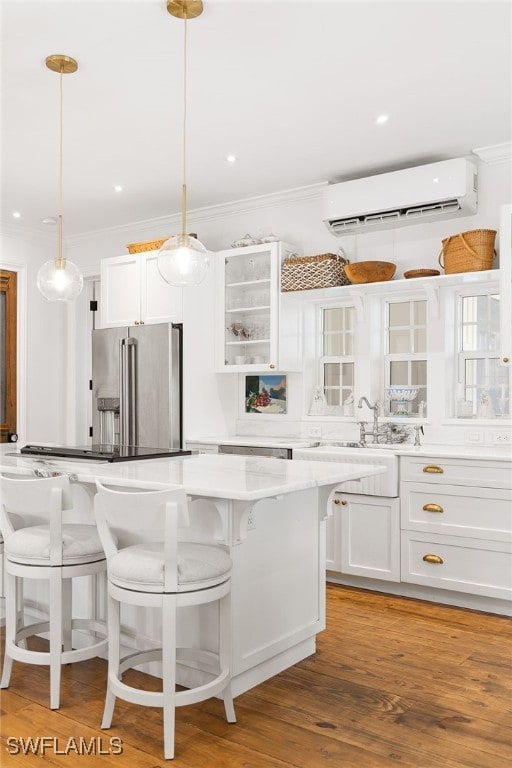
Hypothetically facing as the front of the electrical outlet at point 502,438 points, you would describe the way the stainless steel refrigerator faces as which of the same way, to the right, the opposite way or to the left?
the same way

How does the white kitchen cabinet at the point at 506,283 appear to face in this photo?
toward the camera

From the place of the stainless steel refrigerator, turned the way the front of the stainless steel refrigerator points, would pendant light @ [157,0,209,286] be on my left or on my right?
on my left

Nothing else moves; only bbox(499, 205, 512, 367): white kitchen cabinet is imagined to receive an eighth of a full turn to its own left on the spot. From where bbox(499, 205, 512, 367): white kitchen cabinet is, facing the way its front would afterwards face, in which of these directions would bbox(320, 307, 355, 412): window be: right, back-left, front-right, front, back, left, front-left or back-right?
back

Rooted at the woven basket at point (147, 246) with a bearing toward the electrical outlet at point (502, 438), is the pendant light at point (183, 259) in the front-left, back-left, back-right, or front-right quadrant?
front-right

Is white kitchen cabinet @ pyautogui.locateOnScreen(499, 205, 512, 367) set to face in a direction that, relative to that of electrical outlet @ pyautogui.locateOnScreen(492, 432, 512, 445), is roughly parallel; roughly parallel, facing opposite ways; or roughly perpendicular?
roughly parallel

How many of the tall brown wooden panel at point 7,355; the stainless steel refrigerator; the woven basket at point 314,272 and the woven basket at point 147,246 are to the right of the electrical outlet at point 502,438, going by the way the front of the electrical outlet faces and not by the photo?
4

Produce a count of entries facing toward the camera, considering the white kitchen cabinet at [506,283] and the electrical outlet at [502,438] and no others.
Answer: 2

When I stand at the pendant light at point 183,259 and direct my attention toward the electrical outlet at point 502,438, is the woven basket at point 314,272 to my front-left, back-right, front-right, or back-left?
front-left

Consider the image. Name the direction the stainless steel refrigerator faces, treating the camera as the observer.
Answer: facing the viewer and to the left of the viewer

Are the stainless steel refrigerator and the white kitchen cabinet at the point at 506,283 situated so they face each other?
no

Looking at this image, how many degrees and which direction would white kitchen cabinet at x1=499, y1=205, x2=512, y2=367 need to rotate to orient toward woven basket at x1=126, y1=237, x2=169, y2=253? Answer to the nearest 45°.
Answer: approximately 90° to its right

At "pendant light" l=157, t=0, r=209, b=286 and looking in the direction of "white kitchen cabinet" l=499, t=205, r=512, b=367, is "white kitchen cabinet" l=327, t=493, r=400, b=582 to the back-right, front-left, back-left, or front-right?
front-left

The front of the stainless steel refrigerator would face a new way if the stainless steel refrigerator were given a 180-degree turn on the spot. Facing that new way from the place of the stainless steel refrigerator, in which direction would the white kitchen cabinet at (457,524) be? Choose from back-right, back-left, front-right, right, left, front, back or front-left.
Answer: right

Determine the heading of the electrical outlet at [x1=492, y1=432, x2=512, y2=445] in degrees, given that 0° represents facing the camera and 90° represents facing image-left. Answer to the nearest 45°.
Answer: approximately 0°

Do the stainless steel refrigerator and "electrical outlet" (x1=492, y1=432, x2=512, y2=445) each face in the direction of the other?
no

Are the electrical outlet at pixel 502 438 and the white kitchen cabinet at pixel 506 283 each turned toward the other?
no

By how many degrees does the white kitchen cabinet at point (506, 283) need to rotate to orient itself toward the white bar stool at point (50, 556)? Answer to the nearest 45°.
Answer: approximately 45° to its right

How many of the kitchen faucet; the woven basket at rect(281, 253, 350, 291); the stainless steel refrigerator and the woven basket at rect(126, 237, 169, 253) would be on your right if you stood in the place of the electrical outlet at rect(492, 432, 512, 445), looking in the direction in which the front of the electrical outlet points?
4

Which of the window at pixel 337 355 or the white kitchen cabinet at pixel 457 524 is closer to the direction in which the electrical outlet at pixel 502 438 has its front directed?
the white kitchen cabinet
